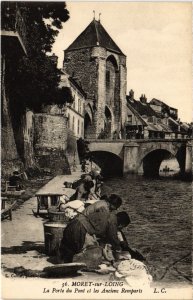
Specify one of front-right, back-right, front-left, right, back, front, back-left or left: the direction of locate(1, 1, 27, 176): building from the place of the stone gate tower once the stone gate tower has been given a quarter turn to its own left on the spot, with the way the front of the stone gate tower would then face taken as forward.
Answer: back-right

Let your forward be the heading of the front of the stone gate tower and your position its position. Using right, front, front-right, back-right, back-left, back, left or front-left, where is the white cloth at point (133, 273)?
front-right

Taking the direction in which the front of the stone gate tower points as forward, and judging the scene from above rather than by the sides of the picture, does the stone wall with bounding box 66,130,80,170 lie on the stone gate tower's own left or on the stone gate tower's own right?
on the stone gate tower's own right
